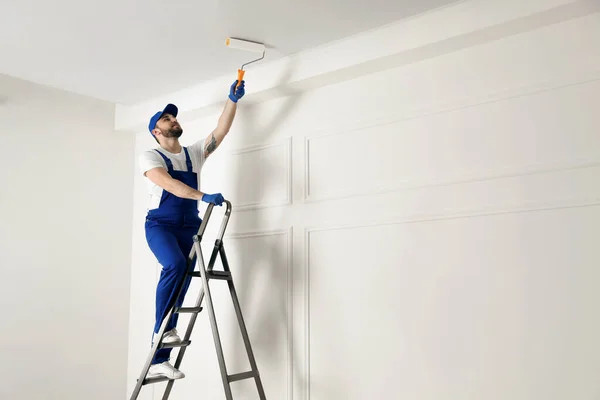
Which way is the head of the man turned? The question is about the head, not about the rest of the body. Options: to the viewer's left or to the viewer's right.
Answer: to the viewer's right

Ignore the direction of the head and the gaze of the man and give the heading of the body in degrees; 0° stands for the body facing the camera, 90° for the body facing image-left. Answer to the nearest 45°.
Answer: approximately 315°
